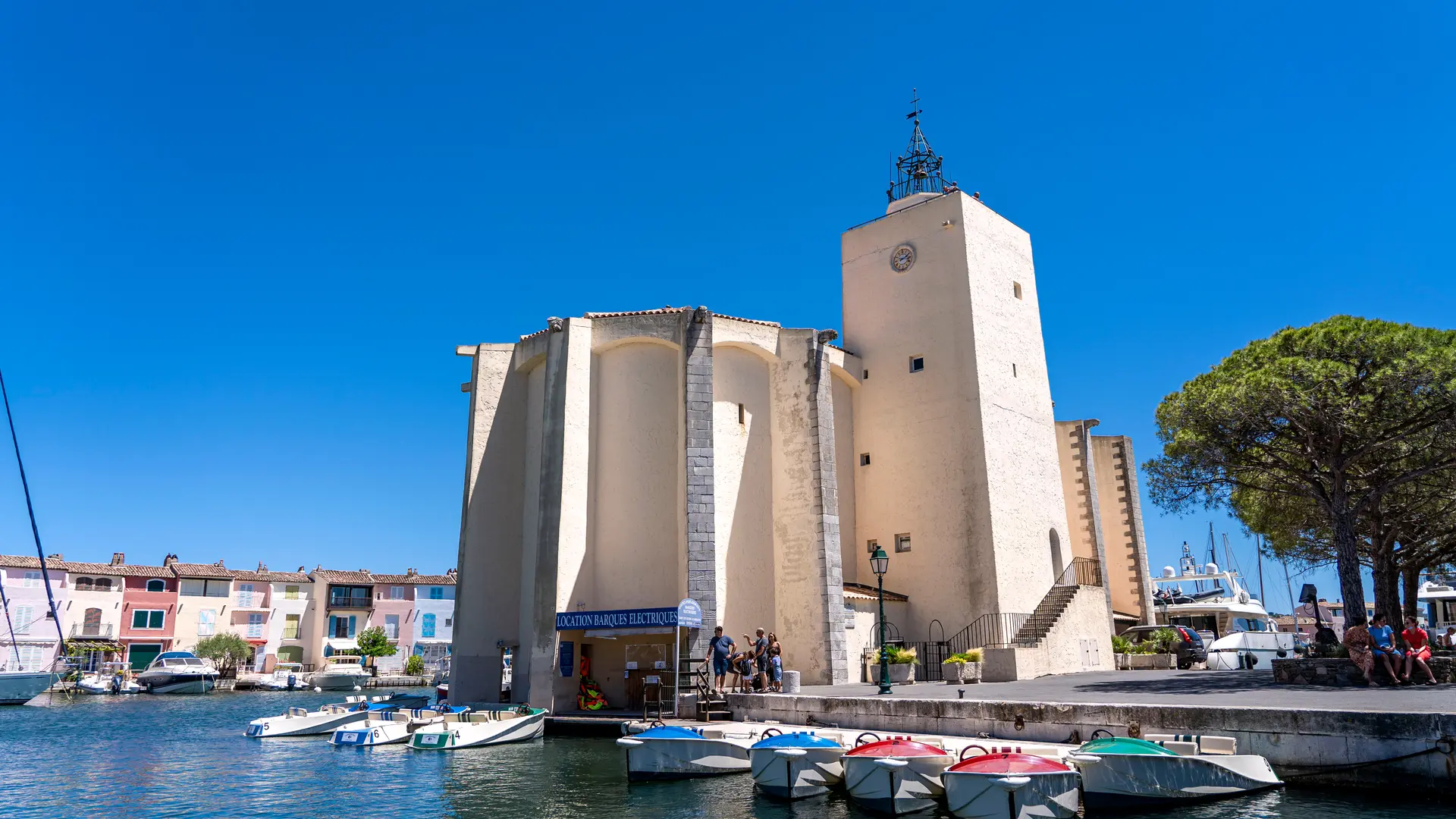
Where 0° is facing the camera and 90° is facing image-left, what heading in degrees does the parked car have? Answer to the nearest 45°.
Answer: approximately 135°

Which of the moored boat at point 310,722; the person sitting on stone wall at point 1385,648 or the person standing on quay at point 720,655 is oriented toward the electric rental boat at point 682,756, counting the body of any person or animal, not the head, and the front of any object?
the person standing on quay

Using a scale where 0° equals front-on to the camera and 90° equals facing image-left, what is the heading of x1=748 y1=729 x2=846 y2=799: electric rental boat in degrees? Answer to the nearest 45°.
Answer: approximately 0°

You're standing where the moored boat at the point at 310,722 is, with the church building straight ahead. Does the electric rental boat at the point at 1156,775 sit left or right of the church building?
right

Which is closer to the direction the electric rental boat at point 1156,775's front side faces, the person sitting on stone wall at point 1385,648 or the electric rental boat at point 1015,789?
the electric rental boat

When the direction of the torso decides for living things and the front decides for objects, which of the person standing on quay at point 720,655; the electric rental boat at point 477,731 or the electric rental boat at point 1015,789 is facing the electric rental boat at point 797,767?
the person standing on quay

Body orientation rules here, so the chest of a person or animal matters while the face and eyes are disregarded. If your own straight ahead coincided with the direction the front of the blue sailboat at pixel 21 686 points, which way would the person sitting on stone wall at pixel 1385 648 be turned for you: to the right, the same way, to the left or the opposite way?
to the right

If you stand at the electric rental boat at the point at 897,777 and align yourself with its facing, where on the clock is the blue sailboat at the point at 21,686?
The blue sailboat is roughly at 4 o'clock from the electric rental boat.
